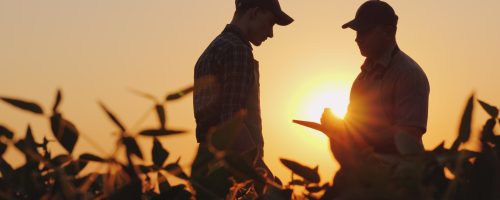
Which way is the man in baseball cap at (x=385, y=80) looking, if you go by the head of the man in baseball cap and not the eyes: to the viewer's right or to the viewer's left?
to the viewer's left

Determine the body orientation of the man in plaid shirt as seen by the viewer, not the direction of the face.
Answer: to the viewer's right

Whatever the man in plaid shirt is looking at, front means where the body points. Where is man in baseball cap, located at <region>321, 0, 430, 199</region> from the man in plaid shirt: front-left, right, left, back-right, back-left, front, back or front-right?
front

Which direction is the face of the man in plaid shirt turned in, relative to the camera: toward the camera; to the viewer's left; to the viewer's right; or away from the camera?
to the viewer's right
